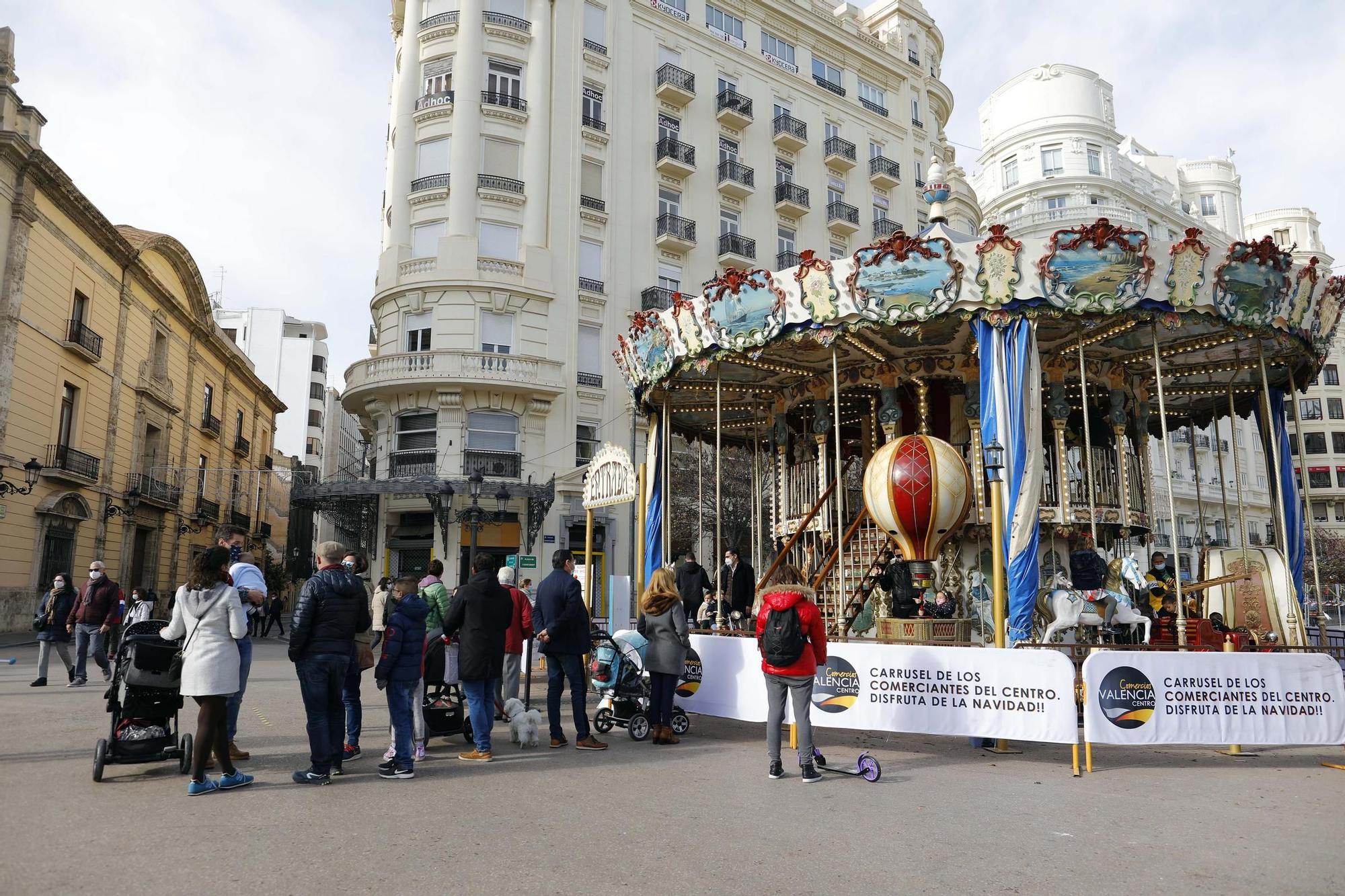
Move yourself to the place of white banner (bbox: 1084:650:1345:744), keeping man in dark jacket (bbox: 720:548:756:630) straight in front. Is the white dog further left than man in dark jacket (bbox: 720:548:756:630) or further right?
left

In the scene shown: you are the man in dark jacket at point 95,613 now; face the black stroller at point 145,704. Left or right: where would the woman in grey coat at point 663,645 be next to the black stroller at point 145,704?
left

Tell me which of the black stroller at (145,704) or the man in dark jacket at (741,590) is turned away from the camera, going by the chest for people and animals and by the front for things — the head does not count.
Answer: the black stroller

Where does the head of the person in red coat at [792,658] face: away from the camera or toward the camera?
away from the camera

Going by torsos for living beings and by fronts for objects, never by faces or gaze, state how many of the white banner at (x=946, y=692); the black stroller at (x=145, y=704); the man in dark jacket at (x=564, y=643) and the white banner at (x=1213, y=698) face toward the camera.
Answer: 2

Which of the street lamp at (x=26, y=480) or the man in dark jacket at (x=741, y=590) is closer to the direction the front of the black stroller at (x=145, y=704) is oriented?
the street lamp

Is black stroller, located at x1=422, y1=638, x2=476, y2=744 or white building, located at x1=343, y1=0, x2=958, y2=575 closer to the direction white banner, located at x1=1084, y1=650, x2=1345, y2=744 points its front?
the black stroller

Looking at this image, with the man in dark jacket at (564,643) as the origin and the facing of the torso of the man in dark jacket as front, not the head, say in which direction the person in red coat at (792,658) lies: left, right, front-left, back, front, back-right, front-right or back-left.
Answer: right

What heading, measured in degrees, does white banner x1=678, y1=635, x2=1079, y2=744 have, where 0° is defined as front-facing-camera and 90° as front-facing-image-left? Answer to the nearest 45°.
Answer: approximately 0°

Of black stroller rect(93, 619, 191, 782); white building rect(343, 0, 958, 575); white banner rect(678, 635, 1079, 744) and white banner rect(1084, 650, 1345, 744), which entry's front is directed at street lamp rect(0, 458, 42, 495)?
the black stroller

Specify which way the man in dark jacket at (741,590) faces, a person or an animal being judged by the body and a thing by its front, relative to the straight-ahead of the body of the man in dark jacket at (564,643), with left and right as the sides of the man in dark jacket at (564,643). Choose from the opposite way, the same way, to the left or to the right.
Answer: the opposite way

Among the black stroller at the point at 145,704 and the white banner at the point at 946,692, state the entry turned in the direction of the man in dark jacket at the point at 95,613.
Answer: the black stroller
